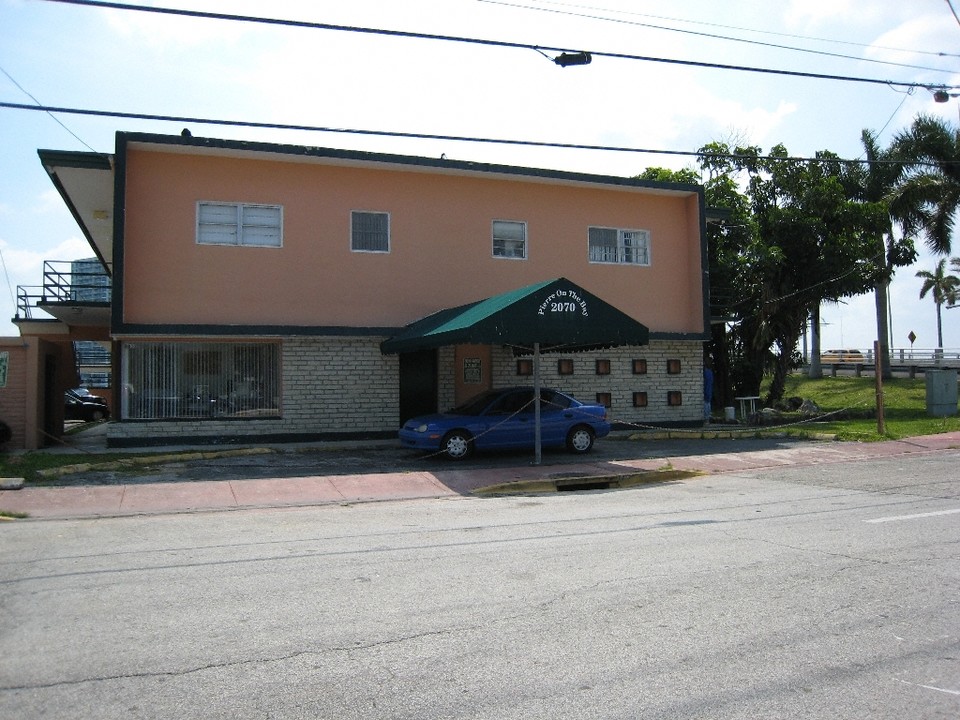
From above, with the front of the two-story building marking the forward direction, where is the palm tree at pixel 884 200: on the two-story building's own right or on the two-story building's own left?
on the two-story building's own left

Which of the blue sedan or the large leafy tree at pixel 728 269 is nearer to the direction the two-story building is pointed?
the blue sedan

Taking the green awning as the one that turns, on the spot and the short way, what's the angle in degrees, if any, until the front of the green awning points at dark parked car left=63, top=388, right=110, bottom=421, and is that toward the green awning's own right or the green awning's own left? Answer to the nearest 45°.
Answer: approximately 135° to the green awning's own right

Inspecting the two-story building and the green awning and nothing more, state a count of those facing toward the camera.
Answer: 2
